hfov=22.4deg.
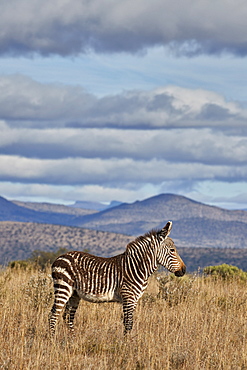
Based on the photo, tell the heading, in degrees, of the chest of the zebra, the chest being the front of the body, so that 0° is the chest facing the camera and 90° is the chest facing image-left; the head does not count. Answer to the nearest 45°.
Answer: approximately 270°

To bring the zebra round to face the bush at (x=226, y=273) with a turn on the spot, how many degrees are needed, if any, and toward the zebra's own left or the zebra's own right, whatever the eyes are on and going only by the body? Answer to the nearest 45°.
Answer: approximately 90° to the zebra's own left

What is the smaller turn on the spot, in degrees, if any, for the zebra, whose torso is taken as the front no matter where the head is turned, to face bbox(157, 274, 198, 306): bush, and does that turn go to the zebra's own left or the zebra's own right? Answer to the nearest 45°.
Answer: approximately 90° to the zebra's own left
